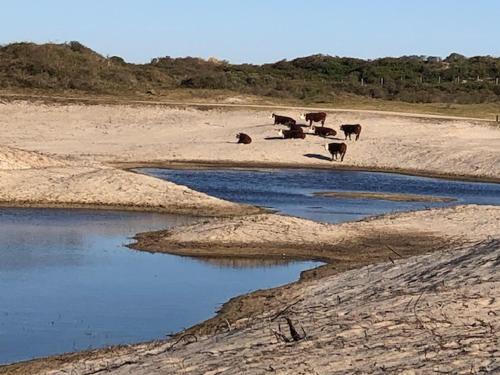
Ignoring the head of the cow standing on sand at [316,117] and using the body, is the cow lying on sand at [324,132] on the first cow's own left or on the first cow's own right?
on the first cow's own left

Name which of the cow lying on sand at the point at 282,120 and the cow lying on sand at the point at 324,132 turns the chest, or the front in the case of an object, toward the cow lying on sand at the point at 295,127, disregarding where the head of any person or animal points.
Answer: the cow lying on sand at the point at 324,132

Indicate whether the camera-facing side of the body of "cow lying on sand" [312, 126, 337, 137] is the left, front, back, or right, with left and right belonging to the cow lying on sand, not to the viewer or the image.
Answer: left

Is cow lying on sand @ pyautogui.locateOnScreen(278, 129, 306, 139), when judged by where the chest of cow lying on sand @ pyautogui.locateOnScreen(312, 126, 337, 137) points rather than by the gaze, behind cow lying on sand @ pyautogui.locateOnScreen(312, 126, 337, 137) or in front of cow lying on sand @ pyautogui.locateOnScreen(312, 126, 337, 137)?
in front

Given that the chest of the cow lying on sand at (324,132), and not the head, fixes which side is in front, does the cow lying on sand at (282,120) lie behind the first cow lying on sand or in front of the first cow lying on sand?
in front

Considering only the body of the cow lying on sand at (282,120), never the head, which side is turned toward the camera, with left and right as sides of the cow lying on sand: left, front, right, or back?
left

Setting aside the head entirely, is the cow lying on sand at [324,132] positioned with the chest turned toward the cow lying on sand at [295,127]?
yes

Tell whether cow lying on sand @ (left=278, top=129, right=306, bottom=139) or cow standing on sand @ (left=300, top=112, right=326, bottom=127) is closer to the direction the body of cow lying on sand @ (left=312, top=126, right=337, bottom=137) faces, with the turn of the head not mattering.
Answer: the cow lying on sand

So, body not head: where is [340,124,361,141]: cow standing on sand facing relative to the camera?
to the viewer's left

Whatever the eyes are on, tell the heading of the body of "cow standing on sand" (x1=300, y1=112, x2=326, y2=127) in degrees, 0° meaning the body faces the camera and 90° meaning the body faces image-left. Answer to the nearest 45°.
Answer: approximately 90°
